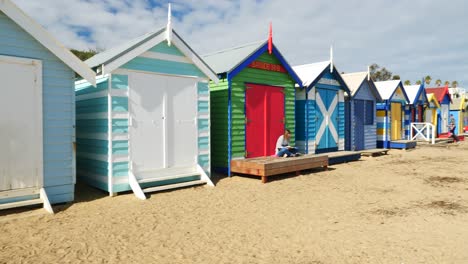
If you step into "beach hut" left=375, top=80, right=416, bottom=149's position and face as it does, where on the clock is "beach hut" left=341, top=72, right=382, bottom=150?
"beach hut" left=341, top=72, right=382, bottom=150 is roughly at 2 o'clock from "beach hut" left=375, top=80, right=416, bottom=149.

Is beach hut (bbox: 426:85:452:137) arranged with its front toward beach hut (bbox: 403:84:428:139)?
no

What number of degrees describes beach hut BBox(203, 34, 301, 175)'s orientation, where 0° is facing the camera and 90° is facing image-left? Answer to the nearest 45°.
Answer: approximately 315°

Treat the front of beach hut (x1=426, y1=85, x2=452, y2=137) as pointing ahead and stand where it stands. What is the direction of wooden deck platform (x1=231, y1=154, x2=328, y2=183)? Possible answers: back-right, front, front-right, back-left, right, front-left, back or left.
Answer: front-right

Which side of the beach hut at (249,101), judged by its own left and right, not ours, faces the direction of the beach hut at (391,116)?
left

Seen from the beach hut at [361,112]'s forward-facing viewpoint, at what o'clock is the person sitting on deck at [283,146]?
The person sitting on deck is roughly at 2 o'clock from the beach hut.

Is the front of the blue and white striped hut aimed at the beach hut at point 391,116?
no

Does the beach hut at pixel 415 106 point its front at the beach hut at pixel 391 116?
no

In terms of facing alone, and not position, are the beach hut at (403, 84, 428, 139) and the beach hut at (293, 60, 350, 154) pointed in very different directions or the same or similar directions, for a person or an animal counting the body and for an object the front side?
same or similar directions

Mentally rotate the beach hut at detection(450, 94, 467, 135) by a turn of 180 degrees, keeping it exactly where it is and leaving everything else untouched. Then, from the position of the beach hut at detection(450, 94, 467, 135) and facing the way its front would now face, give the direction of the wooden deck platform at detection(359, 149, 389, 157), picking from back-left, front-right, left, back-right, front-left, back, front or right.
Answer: back-left

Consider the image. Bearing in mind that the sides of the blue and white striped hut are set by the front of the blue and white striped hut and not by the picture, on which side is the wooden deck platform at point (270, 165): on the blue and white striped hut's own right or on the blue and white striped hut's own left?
on the blue and white striped hut's own left

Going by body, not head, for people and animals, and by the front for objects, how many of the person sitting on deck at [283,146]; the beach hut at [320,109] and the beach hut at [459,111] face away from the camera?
0

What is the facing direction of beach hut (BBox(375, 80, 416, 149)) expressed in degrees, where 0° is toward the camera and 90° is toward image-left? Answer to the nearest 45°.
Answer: approximately 315°

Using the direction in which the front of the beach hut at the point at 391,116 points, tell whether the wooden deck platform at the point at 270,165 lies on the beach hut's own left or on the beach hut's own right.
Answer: on the beach hut's own right

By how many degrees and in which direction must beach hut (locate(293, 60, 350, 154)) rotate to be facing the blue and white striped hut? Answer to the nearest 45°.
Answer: approximately 90° to its right

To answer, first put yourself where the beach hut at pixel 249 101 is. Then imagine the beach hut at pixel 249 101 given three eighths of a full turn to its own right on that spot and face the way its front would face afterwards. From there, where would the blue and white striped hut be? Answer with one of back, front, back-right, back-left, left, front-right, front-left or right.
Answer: front-left

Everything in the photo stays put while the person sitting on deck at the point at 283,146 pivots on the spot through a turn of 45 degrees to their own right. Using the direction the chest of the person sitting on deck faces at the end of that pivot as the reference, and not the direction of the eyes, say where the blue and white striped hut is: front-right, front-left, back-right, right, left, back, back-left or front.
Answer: front-right

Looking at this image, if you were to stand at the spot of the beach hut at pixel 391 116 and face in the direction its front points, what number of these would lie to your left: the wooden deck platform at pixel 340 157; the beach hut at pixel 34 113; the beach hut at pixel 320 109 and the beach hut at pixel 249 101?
0

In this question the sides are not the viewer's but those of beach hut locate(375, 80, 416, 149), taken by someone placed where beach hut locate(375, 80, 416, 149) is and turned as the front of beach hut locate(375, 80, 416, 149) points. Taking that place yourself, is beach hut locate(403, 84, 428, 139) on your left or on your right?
on your left

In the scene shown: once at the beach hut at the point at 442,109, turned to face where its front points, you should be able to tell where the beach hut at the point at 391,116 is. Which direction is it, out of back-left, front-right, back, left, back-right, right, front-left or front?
front-right
